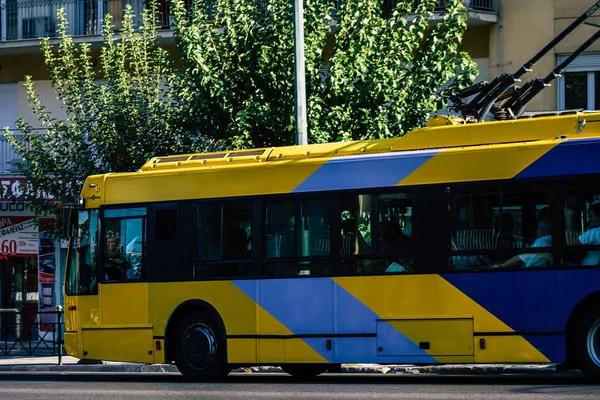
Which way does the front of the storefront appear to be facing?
toward the camera

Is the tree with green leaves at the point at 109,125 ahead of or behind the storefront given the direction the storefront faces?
ahead

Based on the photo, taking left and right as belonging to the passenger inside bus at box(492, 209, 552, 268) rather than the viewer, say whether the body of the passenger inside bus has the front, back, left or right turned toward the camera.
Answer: left

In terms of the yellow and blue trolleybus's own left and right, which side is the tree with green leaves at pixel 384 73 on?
on its right

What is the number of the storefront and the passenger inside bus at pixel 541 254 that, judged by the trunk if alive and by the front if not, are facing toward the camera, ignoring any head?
1

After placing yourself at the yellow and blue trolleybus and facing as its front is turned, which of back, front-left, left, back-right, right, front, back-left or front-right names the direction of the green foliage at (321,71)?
right

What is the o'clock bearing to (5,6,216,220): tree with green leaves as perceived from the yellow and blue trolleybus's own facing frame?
The tree with green leaves is roughly at 2 o'clock from the yellow and blue trolleybus.

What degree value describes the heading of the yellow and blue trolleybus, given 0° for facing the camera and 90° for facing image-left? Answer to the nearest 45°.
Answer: approximately 90°

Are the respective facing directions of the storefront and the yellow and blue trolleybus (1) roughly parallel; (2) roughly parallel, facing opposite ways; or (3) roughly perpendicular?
roughly perpendicular

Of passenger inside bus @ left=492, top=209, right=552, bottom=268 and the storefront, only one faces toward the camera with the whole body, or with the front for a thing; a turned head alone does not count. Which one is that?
the storefront

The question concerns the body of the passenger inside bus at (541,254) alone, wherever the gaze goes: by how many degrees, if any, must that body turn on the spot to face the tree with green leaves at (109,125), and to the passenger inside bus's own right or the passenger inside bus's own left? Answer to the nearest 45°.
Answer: approximately 45° to the passenger inside bus's own right

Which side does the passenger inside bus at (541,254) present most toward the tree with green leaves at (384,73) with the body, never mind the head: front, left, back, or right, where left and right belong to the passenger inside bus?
right

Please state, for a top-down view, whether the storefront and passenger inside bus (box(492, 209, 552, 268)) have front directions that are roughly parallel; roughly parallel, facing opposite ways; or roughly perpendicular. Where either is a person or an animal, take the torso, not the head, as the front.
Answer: roughly perpendicular
